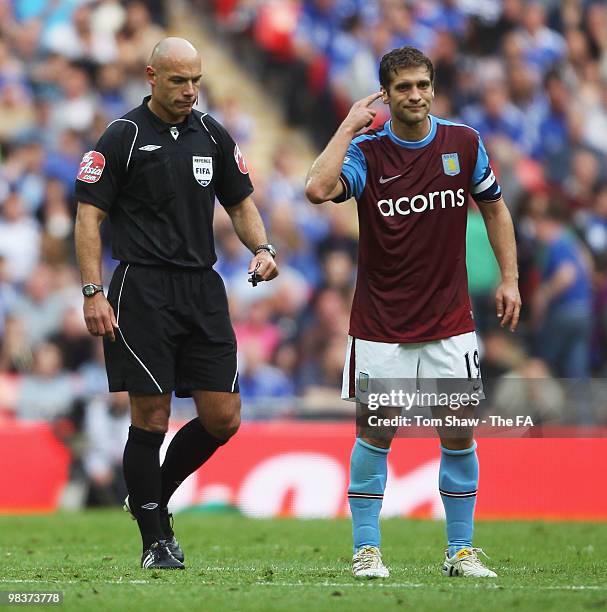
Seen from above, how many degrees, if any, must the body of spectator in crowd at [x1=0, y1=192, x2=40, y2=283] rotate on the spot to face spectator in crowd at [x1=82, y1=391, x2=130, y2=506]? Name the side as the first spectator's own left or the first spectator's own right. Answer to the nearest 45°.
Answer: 0° — they already face them

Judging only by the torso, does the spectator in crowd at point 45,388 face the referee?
yes

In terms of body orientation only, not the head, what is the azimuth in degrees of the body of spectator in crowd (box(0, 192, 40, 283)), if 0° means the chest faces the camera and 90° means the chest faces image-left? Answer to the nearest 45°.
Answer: approximately 0°

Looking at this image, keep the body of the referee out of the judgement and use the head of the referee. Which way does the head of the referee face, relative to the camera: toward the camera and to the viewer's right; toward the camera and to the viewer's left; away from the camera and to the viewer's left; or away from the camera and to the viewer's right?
toward the camera and to the viewer's right
